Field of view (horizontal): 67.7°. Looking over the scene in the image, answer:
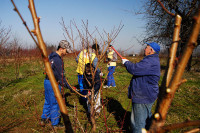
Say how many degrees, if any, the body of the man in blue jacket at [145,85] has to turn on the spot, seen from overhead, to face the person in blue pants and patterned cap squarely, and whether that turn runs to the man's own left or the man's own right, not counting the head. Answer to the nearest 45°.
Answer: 0° — they already face them

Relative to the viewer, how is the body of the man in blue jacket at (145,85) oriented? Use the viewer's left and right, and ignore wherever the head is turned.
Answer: facing to the left of the viewer
